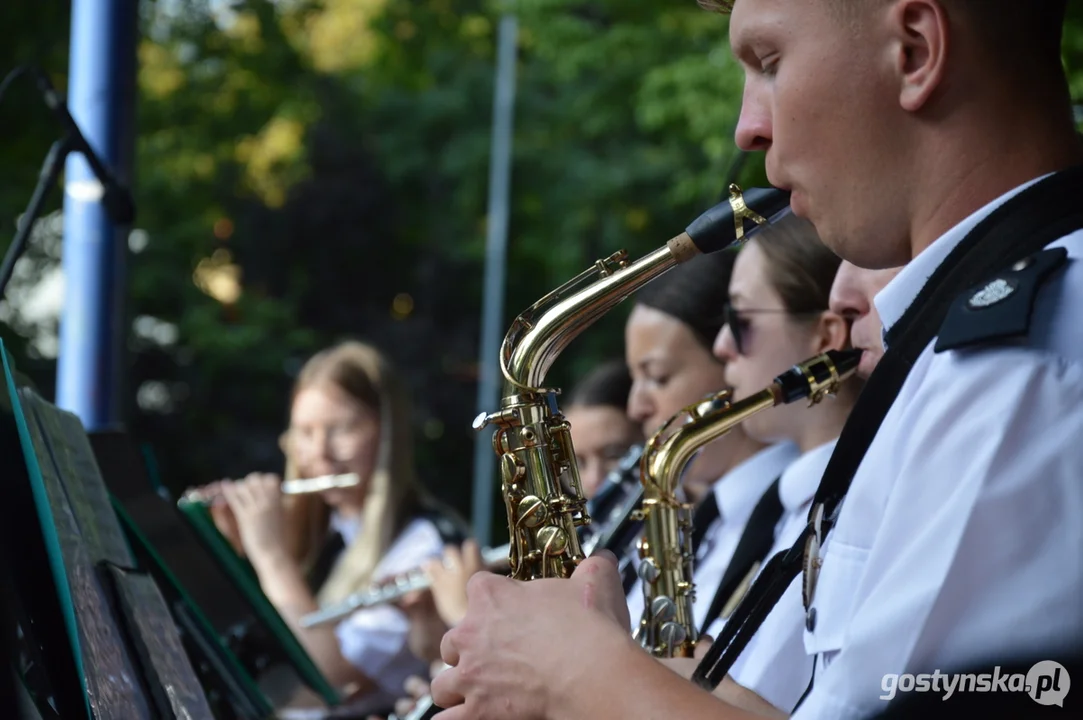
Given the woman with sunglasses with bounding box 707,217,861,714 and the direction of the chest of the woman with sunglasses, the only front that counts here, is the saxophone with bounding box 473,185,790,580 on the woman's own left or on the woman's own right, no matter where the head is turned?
on the woman's own left

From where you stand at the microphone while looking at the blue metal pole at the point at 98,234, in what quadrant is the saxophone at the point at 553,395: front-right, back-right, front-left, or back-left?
back-right

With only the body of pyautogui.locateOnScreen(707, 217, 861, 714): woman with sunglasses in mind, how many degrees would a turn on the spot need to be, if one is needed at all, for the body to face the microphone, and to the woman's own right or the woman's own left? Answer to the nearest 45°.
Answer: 0° — they already face it

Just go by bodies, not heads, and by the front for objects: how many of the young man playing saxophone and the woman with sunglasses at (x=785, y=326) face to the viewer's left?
2

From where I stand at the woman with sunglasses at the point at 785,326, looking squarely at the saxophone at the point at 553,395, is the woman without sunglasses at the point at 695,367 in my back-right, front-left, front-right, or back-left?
back-right

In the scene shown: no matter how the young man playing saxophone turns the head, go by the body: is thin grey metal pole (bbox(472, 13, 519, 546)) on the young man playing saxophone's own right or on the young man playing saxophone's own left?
on the young man playing saxophone's own right

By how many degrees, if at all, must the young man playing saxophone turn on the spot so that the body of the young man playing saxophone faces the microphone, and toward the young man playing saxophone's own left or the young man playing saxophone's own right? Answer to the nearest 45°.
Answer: approximately 45° to the young man playing saxophone's own right

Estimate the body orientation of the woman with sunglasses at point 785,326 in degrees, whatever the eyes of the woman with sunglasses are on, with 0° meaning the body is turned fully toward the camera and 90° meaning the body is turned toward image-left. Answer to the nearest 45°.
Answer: approximately 90°

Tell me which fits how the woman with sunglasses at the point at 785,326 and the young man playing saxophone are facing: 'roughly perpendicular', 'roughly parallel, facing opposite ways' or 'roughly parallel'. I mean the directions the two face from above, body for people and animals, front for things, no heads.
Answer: roughly parallel

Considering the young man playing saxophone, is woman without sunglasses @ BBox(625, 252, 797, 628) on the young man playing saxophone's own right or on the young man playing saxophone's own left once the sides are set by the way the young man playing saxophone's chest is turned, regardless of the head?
on the young man playing saxophone's own right

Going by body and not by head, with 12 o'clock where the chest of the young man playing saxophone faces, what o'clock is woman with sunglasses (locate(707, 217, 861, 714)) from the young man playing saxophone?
The woman with sunglasses is roughly at 3 o'clock from the young man playing saxophone.

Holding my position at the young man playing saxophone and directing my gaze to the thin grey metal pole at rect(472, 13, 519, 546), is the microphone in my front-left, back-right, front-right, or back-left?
front-left

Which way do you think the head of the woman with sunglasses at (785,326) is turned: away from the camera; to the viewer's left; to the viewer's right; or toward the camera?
to the viewer's left

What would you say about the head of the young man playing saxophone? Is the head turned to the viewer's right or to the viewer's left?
to the viewer's left

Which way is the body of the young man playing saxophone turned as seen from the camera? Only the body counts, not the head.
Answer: to the viewer's left
